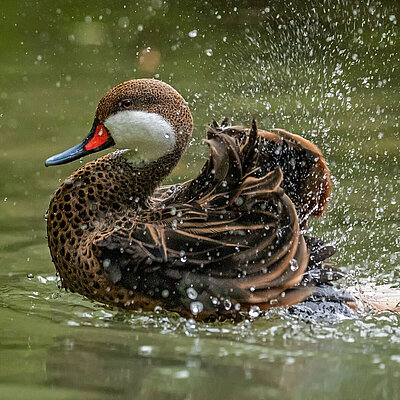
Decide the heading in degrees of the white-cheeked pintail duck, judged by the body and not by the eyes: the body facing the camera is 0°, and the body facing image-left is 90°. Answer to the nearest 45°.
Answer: approximately 90°
